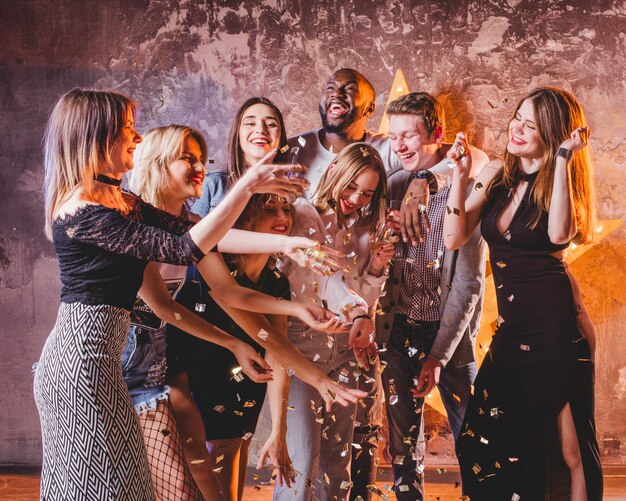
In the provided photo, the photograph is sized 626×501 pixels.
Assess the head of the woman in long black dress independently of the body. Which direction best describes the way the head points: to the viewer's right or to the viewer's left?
to the viewer's left

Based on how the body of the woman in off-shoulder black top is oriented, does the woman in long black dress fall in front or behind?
in front

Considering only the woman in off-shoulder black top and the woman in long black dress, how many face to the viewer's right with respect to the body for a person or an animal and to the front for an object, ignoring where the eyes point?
1

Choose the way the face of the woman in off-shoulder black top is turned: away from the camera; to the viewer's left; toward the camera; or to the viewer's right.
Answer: to the viewer's right

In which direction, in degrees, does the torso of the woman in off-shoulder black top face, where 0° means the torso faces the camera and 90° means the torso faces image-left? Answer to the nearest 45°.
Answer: approximately 270°

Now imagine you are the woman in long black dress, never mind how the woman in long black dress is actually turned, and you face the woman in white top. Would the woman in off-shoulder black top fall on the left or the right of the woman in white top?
left

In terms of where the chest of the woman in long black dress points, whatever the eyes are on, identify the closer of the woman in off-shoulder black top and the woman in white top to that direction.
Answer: the woman in off-shoulder black top

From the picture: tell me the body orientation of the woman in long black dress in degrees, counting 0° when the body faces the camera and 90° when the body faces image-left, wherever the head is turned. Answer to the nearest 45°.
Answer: approximately 45°

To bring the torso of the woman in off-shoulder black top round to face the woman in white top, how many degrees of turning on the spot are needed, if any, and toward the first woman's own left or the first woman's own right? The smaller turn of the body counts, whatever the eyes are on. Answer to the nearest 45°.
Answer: approximately 45° to the first woman's own left

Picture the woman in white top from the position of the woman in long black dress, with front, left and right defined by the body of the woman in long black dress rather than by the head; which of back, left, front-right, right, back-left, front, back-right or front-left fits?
front-right

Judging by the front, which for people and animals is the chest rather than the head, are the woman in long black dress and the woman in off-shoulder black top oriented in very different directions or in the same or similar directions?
very different directions
